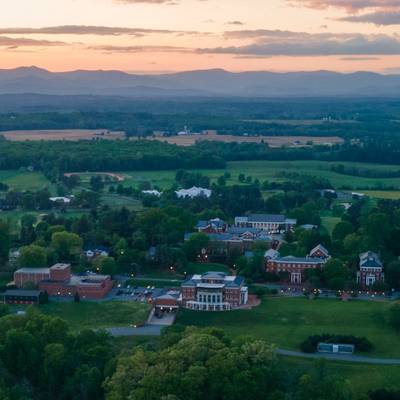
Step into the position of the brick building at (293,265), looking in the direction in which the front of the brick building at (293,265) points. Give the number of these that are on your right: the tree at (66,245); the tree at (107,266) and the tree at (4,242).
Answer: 3

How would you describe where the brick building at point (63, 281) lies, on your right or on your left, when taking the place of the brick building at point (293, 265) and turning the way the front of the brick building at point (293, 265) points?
on your right

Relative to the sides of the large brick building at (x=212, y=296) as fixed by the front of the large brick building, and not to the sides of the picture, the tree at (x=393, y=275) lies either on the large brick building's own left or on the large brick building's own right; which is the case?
on the large brick building's own left

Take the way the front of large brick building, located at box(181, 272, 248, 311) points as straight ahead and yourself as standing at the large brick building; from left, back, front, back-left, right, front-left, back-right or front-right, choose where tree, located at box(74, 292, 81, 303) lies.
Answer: right

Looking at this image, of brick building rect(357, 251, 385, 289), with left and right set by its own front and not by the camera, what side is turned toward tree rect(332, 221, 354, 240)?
back

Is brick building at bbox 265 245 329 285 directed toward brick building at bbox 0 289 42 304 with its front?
no

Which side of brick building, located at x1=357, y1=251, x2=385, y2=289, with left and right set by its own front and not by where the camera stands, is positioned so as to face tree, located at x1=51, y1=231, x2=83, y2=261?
right

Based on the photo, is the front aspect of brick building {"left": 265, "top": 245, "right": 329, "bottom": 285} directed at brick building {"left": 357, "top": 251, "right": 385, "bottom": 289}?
no

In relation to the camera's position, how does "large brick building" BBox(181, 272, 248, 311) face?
facing the viewer

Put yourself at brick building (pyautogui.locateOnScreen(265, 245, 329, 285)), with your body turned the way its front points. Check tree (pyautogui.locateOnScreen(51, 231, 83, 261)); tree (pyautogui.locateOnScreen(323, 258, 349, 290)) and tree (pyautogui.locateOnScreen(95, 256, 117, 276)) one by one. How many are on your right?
2

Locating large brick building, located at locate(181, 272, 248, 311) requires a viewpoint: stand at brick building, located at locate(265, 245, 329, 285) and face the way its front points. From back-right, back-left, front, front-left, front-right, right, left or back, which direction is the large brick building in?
front-right

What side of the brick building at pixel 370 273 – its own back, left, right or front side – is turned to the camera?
front

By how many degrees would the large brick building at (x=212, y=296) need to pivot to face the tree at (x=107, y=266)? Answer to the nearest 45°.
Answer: approximately 135° to its right

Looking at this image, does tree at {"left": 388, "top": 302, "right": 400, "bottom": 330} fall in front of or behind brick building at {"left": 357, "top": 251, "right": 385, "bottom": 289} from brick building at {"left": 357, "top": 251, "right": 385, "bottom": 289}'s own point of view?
in front

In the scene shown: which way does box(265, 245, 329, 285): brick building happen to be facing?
toward the camera

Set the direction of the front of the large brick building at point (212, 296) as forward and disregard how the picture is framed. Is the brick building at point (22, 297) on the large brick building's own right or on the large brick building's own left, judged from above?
on the large brick building's own right

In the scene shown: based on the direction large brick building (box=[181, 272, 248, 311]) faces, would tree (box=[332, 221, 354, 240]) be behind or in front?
behind

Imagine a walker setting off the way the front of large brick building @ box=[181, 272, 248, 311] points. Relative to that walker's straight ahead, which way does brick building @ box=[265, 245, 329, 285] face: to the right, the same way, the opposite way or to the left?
the same way

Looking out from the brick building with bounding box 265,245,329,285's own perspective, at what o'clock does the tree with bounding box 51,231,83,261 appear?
The tree is roughly at 3 o'clock from the brick building.

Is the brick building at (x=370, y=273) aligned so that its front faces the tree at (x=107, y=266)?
no
